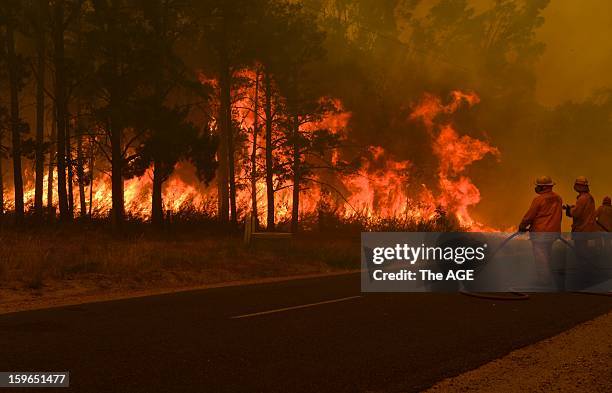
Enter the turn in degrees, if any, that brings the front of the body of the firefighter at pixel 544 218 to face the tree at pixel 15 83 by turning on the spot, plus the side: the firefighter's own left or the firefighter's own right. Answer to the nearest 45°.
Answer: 0° — they already face it

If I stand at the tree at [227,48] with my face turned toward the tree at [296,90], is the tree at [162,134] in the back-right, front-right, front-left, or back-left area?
back-right

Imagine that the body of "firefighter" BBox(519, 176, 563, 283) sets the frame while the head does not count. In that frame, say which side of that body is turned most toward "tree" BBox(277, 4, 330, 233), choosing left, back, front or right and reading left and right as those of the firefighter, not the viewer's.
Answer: front

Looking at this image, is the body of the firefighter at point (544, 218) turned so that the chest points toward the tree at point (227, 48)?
yes

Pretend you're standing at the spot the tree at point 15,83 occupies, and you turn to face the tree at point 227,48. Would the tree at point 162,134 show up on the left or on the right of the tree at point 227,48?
right

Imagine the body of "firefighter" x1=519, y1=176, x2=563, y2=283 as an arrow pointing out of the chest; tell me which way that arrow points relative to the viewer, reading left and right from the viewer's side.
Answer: facing away from the viewer and to the left of the viewer

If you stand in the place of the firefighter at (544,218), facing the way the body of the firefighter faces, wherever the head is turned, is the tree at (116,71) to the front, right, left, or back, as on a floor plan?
front
